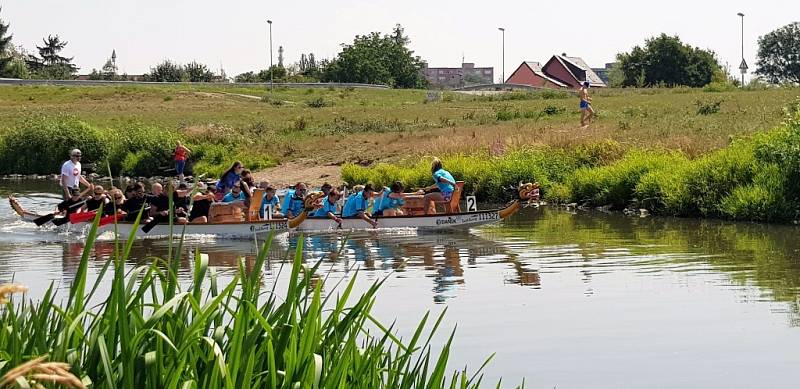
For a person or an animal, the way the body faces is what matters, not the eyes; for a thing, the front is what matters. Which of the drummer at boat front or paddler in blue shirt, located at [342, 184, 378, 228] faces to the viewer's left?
the drummer at boat front

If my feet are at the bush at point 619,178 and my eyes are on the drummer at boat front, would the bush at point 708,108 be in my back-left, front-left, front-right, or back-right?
back-right

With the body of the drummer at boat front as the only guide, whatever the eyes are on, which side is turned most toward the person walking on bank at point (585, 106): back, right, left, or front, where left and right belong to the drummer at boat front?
right

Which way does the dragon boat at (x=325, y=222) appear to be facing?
to the viewer's right

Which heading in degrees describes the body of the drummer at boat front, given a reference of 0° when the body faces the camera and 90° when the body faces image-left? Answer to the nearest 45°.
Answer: approximately 90°

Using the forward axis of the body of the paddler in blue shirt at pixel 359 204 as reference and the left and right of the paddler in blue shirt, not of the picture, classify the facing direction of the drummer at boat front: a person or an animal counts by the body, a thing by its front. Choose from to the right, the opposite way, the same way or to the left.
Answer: the opposite way

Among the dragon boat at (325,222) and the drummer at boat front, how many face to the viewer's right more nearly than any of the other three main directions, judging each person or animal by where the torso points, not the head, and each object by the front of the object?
1

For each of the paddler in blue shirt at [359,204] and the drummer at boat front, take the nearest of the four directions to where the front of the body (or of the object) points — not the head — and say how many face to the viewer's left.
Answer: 1

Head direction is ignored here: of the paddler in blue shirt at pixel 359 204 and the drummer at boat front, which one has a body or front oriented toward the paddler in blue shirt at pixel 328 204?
the drummer at boat front

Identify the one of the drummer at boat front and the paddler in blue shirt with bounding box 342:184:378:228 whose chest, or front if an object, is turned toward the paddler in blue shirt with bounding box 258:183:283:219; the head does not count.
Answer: the drummer at boat front

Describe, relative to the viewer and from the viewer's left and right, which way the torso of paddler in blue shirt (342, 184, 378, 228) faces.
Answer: facing to the right of the viewer

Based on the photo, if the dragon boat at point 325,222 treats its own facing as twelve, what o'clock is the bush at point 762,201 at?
The bush is roughly at 12 o'clock from the dragon boat.
